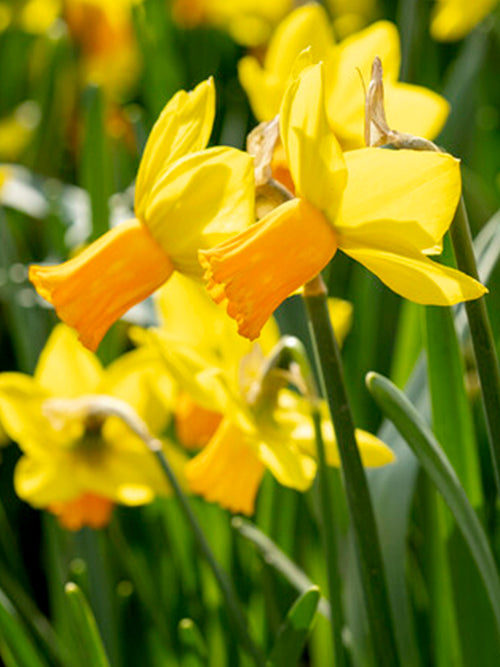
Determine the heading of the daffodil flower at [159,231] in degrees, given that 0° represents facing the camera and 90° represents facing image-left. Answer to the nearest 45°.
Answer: approximately 90°

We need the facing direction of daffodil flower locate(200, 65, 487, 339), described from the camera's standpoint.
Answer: facing to the left of the viewer

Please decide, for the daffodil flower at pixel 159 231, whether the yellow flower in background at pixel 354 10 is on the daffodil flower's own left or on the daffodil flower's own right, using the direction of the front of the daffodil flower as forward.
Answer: on the daffodil flower's own right

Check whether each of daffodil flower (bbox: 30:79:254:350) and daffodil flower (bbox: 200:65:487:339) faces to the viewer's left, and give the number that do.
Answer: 2
